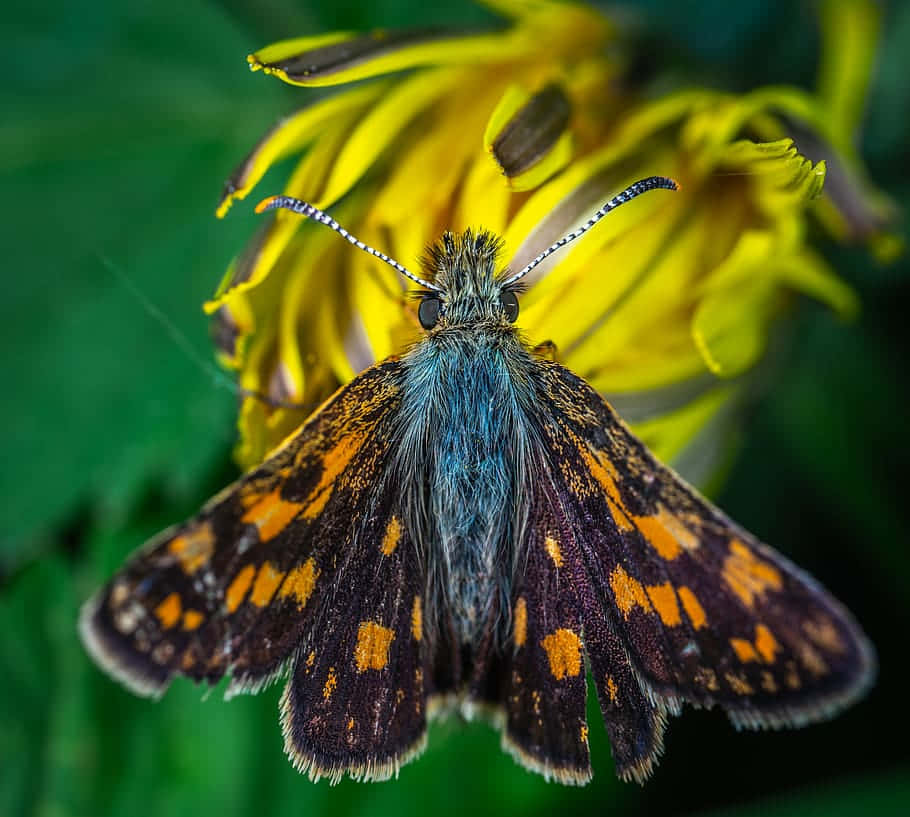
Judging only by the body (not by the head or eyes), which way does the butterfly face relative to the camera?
away from the camera
